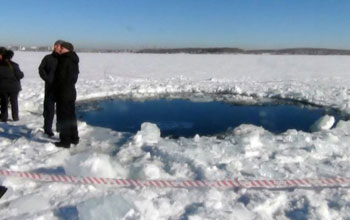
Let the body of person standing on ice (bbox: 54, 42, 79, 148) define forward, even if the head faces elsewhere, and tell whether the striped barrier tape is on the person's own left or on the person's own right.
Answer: on the person's own left

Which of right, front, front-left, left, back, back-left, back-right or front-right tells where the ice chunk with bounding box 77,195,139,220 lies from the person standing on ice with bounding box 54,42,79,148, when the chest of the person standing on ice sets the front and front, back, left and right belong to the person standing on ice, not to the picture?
left

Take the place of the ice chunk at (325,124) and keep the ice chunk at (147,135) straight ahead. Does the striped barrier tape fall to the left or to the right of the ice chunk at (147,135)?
left

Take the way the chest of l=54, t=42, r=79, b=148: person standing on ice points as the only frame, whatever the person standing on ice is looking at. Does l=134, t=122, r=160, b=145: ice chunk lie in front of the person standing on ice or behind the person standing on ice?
behind

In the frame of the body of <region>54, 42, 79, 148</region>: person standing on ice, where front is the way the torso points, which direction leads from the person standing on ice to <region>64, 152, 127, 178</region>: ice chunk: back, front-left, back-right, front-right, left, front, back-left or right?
left

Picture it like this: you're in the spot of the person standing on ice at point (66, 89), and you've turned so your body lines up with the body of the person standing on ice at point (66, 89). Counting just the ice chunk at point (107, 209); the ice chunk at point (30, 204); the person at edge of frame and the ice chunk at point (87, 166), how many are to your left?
3

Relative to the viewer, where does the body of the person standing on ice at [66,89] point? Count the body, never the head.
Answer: to the viewer's left

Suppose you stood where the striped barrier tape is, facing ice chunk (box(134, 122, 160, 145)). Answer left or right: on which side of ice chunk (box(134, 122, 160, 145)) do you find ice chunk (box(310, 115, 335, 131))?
right

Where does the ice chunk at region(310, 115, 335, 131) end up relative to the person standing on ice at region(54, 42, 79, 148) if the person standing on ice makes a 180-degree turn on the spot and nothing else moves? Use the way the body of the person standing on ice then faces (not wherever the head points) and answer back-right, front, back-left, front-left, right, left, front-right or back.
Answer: front
